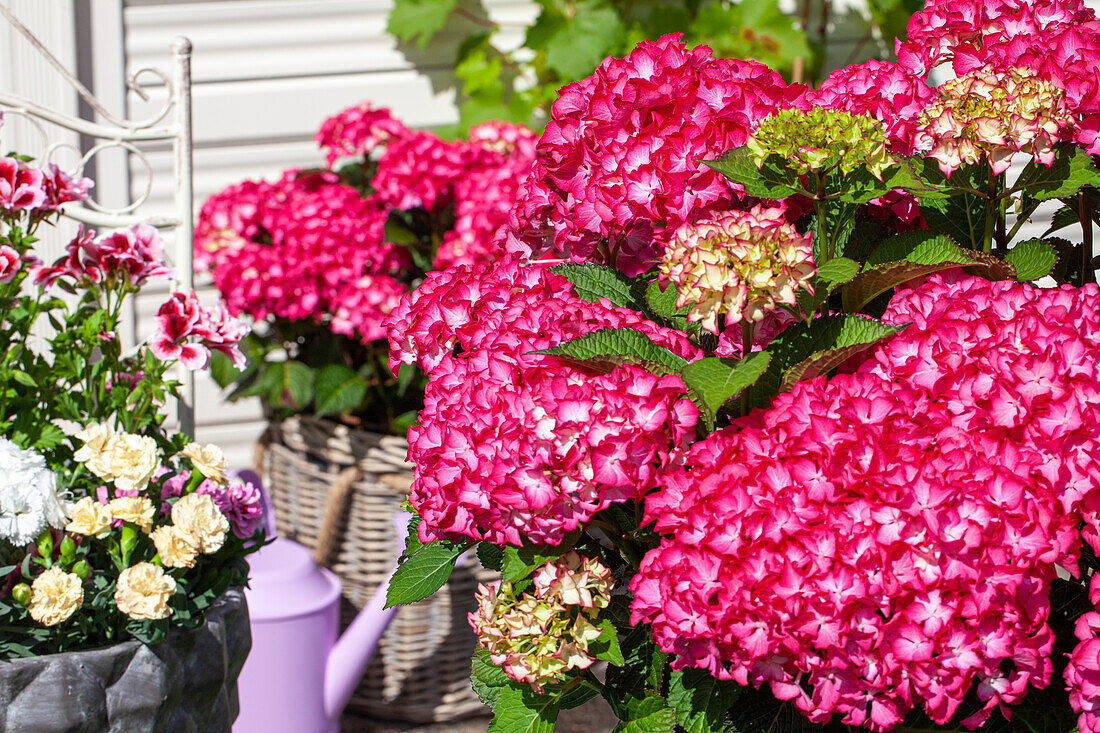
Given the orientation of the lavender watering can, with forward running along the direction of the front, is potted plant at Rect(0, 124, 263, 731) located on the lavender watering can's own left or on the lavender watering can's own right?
on the lavender watering can's own right

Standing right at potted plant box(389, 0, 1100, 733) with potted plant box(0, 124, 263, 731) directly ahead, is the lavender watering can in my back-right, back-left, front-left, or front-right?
front-right

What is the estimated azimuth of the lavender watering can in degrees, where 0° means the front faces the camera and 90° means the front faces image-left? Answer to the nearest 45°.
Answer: approximately 270°

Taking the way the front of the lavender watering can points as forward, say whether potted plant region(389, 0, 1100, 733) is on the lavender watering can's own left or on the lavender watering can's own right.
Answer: on the lavender watering can's own right
